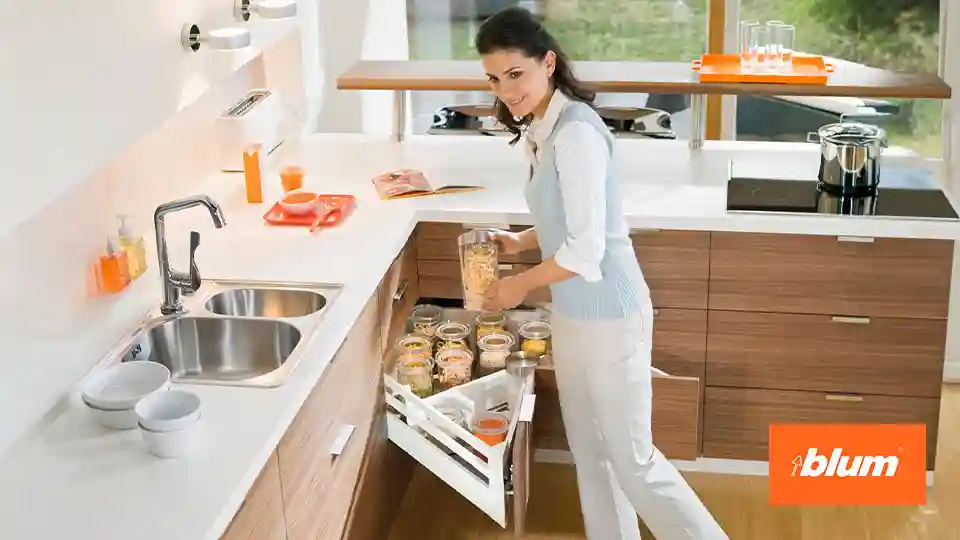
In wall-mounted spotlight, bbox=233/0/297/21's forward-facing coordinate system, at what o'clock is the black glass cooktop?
The black glass cooktop is roughly at 12 o'clock from the wall-mounted spotlight.

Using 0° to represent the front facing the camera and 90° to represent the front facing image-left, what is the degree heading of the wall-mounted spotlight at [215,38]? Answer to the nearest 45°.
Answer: approximately 270°

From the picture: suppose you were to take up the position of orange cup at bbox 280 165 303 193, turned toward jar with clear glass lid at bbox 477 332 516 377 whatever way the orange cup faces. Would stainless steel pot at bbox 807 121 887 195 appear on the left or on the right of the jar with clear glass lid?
left

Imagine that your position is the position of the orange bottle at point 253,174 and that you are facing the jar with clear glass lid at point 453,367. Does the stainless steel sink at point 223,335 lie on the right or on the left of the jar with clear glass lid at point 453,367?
right

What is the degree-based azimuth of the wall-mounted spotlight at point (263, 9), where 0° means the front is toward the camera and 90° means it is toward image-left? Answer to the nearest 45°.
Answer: approximately 270°

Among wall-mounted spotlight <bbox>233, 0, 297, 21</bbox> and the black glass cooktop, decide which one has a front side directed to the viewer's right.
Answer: the wall-mounted spotlight
